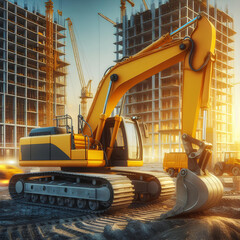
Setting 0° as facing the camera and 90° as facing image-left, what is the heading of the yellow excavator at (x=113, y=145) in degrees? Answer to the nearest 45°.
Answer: approximately 315°
